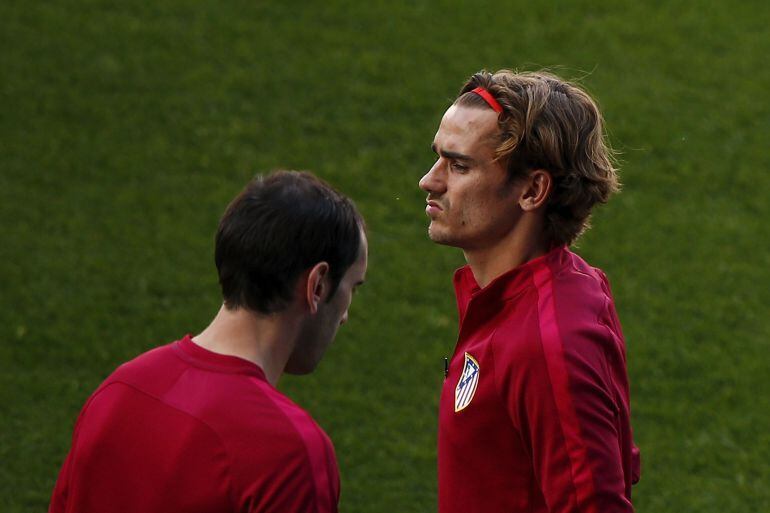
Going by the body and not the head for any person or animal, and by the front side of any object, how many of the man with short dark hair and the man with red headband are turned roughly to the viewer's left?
1

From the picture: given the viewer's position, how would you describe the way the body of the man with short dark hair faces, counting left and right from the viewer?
facing away from the viewer and to the right of the viewer

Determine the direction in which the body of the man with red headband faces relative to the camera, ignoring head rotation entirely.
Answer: to the viewer's left

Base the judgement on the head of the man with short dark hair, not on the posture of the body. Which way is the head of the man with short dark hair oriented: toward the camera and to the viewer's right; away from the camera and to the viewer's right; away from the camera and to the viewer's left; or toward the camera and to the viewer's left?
away from the camera and to the viewer's right

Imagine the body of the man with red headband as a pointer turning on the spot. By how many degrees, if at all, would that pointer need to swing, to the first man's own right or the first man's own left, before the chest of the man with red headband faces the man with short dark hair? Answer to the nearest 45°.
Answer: approximately 45° to the first man's own left
